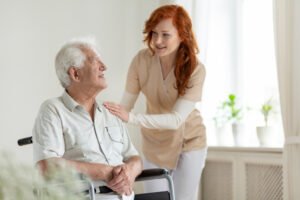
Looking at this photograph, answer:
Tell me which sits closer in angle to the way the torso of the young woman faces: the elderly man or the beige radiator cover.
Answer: the elderly man

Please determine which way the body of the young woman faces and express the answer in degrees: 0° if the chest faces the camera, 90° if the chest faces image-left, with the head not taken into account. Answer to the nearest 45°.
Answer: approximately 45°

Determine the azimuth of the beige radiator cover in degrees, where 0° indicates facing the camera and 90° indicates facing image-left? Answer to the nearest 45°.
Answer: approximately 0°

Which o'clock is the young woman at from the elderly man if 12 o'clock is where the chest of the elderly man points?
The young woman is roughly at 9 o'clock from the elderly man.

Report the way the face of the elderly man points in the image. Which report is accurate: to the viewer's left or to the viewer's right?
to the viewer's right
